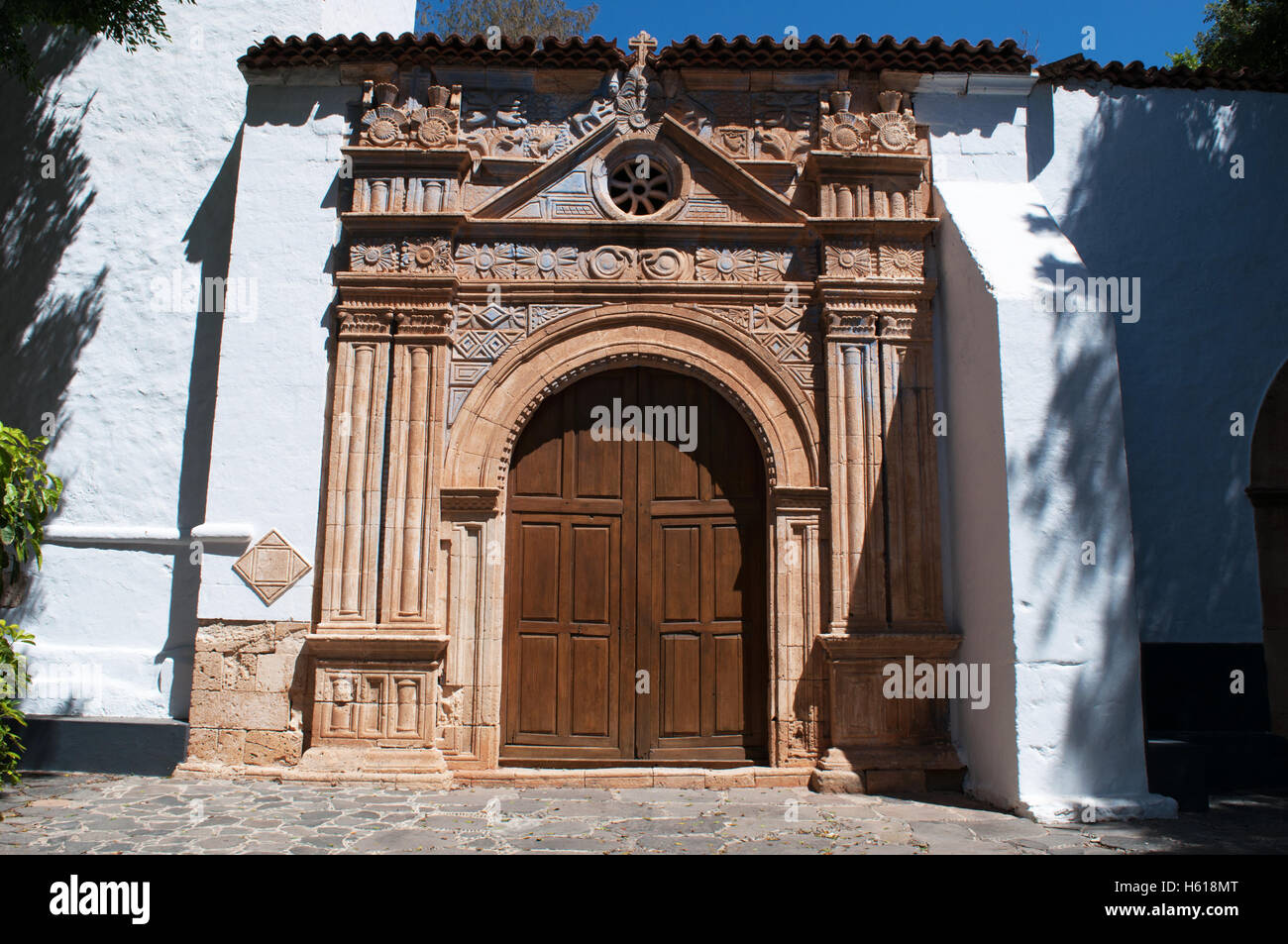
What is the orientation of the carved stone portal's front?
toward the camera

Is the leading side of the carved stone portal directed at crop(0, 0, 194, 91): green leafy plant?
no

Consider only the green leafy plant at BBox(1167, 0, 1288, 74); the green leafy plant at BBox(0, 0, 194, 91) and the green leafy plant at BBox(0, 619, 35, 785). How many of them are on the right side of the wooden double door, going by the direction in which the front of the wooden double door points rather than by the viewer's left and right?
2

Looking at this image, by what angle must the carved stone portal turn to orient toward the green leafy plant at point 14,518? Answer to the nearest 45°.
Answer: approximately 90° to its right

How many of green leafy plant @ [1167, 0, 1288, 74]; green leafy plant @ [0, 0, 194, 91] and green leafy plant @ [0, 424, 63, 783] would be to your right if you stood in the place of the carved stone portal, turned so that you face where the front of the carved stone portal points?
2

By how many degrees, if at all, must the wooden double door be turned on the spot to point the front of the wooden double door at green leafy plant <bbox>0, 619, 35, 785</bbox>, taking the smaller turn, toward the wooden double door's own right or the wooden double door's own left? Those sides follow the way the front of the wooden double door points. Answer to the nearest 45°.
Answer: approximately 90° to the wooden double door's own right

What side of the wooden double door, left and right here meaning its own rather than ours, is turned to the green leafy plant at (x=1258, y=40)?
left

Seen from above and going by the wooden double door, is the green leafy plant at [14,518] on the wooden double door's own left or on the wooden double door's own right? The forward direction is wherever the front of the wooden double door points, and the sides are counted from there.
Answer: on the wooden double door's own right

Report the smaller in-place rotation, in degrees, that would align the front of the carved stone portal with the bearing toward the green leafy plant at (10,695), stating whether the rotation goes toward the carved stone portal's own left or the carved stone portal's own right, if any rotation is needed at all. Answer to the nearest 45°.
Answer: approximately 90° to the carved stone portal's own right

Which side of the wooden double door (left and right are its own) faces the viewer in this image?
front

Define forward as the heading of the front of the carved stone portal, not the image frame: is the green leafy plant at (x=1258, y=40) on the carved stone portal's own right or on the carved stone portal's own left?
on the carved stone portal's own left

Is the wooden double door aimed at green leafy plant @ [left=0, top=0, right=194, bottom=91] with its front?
no

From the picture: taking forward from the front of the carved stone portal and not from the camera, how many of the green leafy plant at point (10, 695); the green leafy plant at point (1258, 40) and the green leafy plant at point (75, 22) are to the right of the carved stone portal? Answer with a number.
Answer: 2
